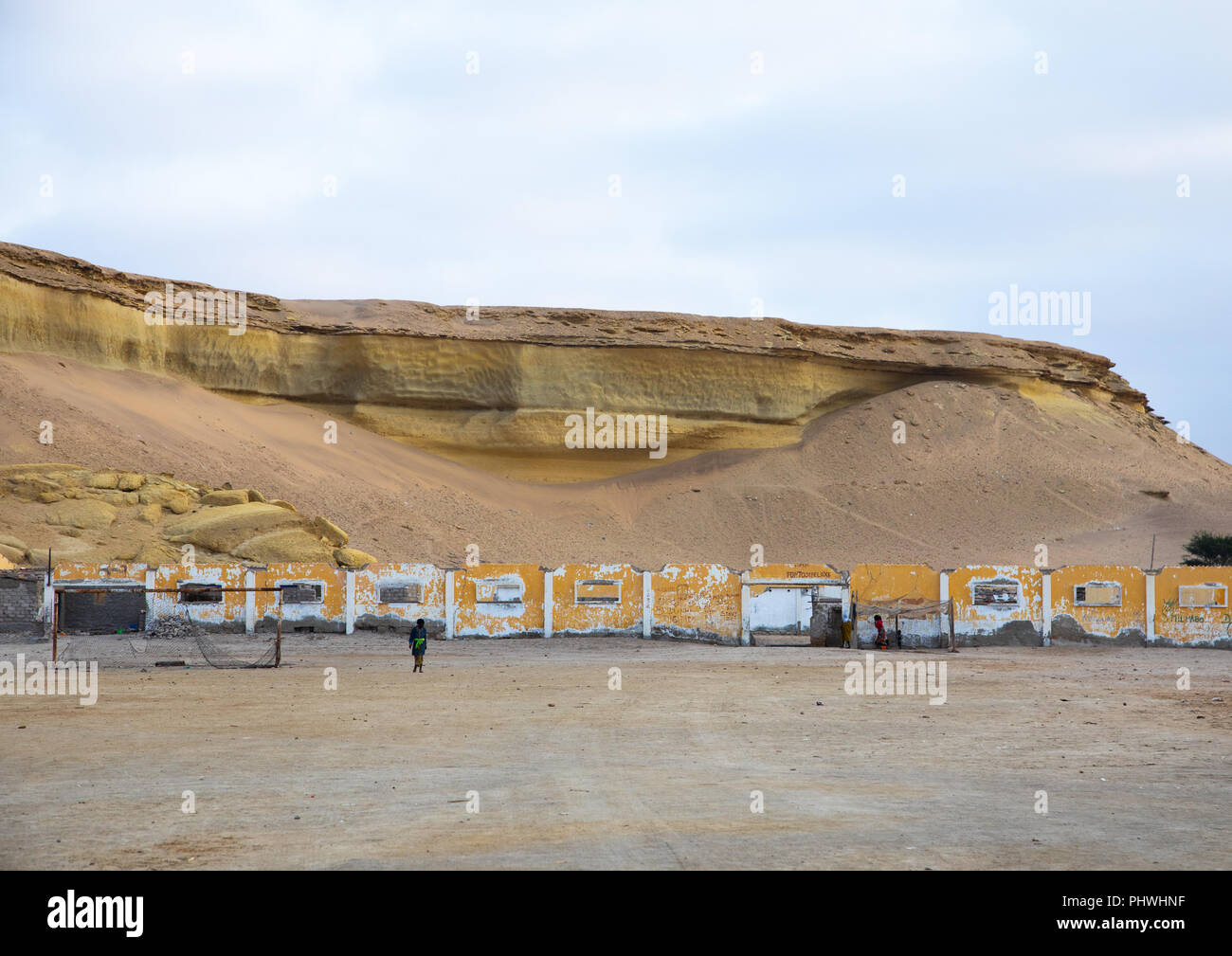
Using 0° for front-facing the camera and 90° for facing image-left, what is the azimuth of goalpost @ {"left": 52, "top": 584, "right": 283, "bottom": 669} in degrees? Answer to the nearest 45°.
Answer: approximately 0°

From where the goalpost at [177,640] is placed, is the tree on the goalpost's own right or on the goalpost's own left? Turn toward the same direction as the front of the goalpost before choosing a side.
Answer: on the goalpost's own left

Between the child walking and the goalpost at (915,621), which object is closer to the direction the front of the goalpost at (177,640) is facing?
the child walking

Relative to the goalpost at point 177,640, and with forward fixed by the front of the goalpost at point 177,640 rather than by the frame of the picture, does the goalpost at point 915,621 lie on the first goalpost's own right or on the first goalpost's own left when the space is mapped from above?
on the first goalpost's own left

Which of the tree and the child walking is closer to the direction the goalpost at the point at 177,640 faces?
the child walking
